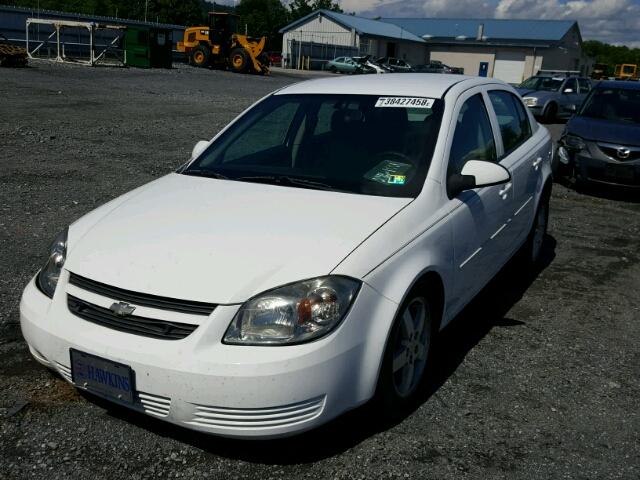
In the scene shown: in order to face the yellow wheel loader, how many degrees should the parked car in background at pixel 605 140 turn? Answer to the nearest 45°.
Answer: approximately 90° to its right

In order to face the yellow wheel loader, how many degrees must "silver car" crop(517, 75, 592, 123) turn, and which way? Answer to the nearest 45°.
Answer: approximately 90° to its right

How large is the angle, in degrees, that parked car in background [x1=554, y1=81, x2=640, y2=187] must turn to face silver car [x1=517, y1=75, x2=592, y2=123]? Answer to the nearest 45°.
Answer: approximately 135° to its right

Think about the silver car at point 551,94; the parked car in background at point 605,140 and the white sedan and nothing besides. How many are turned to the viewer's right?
0

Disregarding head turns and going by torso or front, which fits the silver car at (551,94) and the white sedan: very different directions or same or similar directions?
same or similar directions

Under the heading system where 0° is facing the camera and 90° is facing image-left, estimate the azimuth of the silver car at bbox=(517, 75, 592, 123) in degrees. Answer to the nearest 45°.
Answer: approximately 45°

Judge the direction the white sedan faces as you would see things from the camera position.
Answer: facing the viewer and to the left of the viewer

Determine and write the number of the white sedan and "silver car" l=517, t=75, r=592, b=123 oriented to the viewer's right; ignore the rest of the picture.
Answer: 0

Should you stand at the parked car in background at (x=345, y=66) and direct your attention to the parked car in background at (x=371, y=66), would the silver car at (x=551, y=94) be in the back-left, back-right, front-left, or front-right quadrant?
front-right

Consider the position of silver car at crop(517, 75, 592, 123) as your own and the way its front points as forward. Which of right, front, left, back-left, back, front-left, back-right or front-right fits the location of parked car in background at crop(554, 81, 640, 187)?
front-left

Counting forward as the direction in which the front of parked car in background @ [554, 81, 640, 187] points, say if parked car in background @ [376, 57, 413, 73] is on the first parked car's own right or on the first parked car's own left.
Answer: on the first parked car's own right

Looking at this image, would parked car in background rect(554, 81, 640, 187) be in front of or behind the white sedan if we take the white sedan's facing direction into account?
behind

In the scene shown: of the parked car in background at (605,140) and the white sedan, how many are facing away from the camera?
0
